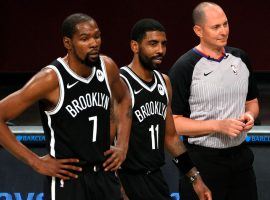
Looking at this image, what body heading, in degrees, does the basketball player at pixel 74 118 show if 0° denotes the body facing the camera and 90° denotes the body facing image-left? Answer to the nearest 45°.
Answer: approximately 315°

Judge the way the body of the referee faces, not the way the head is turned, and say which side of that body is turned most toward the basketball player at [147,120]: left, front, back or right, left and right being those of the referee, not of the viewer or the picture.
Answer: right

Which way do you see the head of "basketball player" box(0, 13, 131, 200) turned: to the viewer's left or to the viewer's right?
to the viewer's right

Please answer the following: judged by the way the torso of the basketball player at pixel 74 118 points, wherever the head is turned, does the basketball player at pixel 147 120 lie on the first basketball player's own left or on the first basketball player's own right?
on the first basketball player's own left

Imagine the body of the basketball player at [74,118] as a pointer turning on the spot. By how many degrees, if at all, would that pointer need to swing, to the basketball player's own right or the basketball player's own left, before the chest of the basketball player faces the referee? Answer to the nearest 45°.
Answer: approximately 90° to the basketball player's own left

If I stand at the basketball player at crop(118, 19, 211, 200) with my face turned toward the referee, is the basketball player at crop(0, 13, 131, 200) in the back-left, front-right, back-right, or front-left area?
back-right

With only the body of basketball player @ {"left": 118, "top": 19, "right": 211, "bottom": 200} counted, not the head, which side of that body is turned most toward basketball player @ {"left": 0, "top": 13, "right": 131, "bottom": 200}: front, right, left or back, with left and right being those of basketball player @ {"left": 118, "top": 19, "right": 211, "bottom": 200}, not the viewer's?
right

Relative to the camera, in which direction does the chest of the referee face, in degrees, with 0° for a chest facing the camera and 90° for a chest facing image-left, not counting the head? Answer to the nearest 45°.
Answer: approximately 315°
